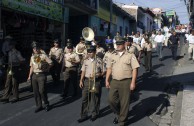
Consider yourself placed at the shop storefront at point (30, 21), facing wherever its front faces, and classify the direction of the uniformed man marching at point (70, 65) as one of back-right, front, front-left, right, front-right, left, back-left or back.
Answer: front-right

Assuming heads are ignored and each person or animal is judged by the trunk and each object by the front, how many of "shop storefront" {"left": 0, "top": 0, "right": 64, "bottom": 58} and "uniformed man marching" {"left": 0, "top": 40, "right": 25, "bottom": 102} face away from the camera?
0

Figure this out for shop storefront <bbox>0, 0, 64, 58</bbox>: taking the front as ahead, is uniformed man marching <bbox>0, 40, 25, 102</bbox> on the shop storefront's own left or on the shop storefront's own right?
on the shop storefront's own right

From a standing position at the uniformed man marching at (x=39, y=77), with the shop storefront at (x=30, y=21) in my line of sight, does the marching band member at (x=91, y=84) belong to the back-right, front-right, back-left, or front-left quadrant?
back-right

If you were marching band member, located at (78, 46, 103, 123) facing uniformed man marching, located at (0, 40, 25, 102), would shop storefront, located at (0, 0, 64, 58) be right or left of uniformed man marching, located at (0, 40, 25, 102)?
right

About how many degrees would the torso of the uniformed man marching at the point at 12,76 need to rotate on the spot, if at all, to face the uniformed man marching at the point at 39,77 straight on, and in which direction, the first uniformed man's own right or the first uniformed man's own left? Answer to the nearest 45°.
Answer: approximately 90° to the first uniformed man's own left

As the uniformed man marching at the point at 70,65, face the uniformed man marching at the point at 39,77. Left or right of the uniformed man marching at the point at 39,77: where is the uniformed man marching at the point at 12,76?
right

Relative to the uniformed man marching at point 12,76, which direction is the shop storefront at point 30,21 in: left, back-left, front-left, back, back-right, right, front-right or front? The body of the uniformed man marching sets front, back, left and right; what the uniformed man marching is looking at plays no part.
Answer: back-right

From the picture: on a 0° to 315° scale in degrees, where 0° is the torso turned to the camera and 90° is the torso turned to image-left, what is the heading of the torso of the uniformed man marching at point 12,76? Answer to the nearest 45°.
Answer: approximately 45°

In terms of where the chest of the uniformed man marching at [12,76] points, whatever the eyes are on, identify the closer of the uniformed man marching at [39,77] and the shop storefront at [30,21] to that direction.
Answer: the uniformed man marching

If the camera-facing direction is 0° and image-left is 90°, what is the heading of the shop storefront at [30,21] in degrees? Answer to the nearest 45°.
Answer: approximately 315°

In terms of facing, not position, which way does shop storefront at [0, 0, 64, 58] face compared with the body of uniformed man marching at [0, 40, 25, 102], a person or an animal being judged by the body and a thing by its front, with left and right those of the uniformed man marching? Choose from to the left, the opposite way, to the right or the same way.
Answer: to the left
